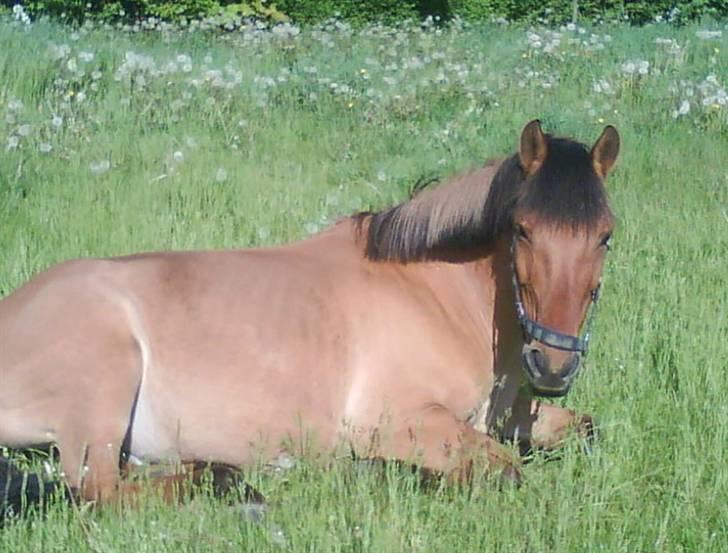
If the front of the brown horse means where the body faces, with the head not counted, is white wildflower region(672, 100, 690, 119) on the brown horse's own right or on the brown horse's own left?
on the brown horse's own left

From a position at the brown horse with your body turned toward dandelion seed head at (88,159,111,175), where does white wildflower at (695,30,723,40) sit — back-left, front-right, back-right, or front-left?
front-right

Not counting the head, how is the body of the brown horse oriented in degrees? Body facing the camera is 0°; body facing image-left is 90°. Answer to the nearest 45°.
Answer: approximately 270°

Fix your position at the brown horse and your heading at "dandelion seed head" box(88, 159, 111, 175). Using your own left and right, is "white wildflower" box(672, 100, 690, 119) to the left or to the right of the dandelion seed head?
right

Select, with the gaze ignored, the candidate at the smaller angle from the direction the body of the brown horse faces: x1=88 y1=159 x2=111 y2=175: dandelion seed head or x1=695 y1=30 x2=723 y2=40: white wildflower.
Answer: the white wildflower

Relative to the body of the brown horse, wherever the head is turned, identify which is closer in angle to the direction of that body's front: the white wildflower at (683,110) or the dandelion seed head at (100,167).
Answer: the white wildflower

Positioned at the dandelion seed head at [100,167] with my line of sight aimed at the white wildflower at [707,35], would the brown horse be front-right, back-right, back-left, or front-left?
back-right

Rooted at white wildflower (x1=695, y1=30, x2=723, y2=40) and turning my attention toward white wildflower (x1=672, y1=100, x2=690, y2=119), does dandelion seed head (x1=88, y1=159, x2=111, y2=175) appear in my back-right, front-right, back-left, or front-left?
front-right

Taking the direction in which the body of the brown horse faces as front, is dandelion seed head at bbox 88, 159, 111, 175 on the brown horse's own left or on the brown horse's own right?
on the brown horse's own left
